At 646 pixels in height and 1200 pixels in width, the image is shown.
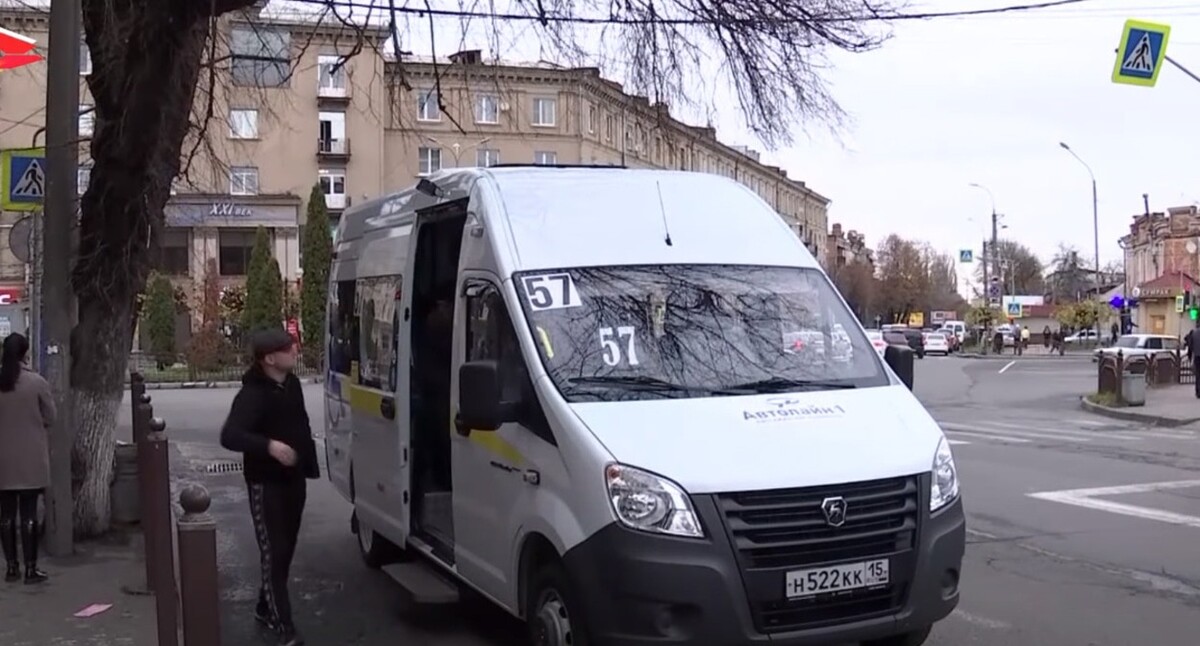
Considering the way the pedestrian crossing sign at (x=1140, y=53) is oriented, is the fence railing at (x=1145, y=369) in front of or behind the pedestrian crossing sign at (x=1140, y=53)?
behind

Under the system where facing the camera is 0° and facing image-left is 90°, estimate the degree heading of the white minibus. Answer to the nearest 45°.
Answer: approximately 315°

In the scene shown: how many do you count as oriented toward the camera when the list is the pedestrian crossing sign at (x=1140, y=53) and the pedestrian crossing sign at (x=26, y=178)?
2

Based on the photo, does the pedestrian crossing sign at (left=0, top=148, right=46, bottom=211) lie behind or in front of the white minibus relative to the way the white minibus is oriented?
behind

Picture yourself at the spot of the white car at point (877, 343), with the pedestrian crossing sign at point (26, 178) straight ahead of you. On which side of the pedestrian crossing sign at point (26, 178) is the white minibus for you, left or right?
left

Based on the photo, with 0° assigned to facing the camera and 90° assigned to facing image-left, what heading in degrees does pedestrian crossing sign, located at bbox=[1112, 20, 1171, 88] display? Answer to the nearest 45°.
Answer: approximately 0°

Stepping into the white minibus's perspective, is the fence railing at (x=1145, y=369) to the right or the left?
on its left

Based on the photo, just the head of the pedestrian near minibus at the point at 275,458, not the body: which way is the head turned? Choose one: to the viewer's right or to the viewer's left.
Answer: to the viewer's right

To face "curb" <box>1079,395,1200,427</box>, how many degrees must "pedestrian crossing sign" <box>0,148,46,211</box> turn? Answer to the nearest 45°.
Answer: approximately 90° to its left
